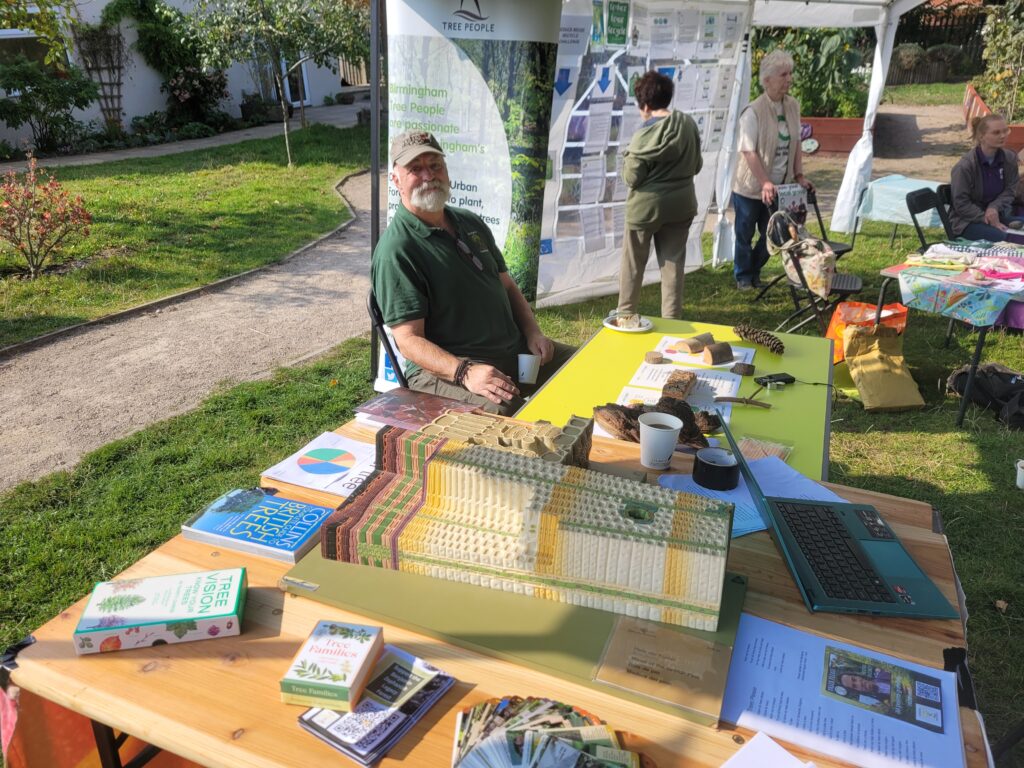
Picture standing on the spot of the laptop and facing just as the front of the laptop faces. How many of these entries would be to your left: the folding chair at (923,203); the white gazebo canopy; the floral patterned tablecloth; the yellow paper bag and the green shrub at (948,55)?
5

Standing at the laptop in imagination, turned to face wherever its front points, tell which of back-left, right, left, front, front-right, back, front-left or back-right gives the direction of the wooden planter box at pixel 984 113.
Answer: left

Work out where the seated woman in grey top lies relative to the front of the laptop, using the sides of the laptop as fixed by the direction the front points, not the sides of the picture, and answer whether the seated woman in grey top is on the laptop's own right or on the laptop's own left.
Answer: on the laptop's own left

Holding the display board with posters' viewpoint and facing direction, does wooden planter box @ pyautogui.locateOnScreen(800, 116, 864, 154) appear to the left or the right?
on its left

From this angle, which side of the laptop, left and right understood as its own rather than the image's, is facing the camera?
right

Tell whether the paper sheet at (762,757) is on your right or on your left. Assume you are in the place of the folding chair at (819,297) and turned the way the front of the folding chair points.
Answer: on your right

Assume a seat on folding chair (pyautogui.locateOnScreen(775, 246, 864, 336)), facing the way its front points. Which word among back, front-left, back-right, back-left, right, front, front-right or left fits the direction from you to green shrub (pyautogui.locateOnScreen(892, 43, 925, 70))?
left

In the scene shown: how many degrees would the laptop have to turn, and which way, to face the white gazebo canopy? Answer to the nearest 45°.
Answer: approximately 90° to its left

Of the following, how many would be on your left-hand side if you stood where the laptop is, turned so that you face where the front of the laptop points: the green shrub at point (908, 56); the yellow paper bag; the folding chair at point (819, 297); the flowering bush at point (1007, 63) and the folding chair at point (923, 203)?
5

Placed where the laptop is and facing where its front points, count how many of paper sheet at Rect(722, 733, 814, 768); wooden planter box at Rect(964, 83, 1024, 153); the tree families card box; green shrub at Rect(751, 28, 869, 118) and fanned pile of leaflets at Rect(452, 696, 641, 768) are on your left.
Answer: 2

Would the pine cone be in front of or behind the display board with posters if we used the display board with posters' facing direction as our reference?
in front

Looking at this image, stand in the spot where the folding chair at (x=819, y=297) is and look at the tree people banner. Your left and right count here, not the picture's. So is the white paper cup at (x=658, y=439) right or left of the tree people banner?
left
